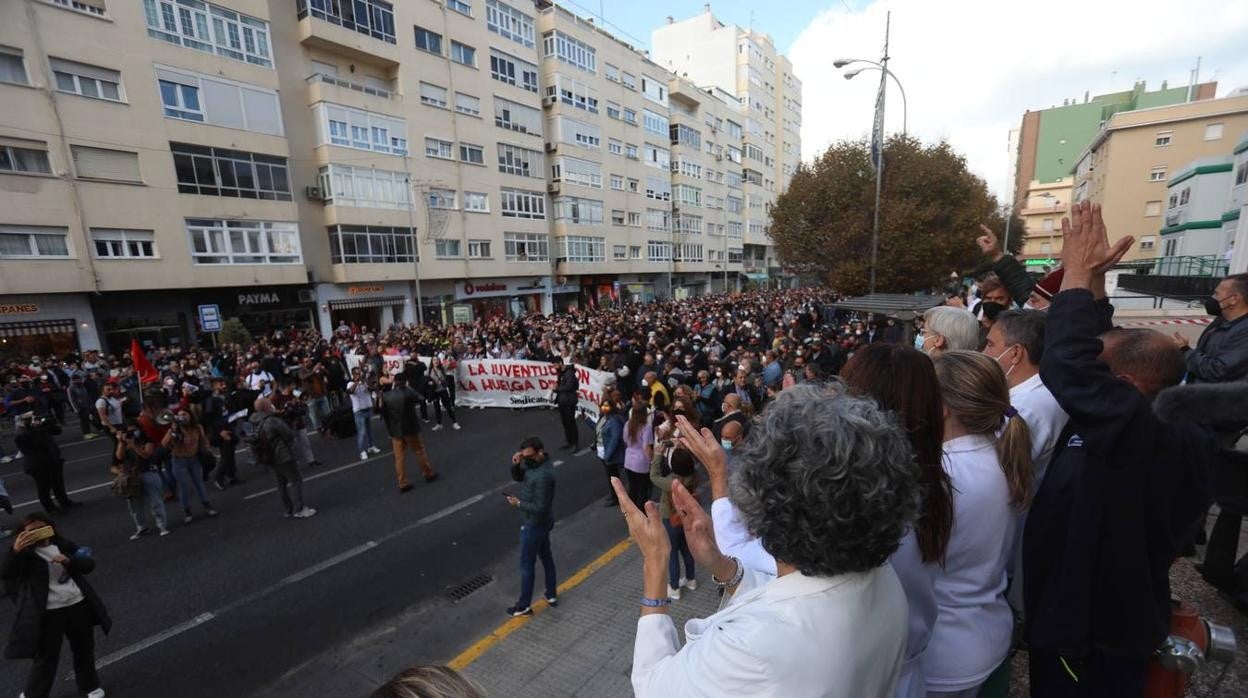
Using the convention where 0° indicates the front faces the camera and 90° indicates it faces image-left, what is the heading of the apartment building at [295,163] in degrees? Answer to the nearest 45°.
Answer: approximately 315°

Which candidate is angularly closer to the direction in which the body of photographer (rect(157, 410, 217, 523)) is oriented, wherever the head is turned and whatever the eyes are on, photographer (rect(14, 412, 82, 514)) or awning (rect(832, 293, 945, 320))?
the awning

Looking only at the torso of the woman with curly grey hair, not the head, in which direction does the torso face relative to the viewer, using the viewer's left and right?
facing away from the viewer and to the left of the viewer

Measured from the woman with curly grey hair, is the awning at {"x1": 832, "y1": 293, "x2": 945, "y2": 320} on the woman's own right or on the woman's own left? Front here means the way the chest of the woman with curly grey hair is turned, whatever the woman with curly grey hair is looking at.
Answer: on the woman's own right

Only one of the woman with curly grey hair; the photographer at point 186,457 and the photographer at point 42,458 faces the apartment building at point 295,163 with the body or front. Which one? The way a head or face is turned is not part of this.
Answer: the woman with curly grey hair

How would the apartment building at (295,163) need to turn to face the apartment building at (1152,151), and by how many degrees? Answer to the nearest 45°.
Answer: approximately 45° to its left
